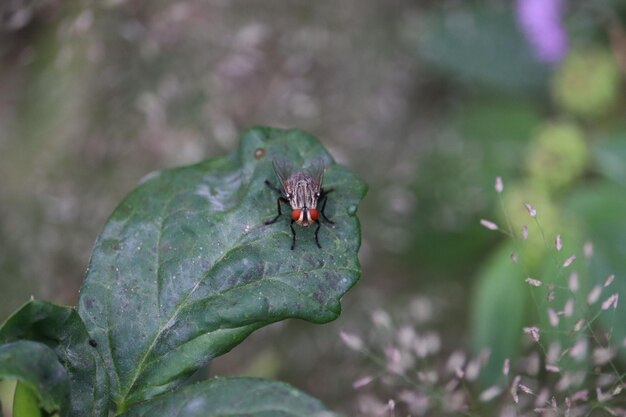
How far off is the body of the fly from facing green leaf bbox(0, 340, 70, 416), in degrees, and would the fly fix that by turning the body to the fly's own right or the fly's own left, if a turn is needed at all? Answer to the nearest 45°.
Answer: approximately 45° to the fly's own right

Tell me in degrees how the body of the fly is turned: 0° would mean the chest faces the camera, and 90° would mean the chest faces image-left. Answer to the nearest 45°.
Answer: approximately 0°

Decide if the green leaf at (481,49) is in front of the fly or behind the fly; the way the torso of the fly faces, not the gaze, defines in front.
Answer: behind

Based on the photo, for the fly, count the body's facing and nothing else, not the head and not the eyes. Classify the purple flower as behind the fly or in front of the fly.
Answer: behind

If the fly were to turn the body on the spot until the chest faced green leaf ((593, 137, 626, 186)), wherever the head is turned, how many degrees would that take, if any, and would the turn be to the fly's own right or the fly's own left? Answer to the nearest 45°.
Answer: approximately 135° to the fly's own left
